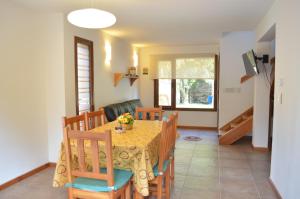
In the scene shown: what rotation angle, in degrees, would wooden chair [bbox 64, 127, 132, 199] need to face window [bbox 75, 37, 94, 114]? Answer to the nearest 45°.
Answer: approximately 45° to its left

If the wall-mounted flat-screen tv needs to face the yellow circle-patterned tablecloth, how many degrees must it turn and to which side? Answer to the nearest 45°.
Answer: approximately 45° to its left

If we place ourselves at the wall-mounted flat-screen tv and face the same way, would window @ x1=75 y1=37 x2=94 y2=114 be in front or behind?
in front

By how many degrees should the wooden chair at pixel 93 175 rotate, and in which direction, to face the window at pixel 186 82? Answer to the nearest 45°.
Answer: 0° — it already faces it

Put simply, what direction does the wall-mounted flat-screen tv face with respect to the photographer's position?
facing the viewer and to the left of the viewer

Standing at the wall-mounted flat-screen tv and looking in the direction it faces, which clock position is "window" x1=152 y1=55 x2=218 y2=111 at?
The window is roughly at 3 o'clock from the wall-mounted flat-screen tv.

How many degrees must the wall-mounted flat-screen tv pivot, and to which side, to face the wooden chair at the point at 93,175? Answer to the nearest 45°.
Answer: approximately 45° to its left

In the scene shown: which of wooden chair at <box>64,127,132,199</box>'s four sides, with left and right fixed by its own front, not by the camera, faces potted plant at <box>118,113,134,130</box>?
front

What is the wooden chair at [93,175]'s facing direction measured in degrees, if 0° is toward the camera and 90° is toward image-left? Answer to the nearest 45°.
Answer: approximately 225°

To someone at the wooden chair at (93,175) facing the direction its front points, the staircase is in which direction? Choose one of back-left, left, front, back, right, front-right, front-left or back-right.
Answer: front
